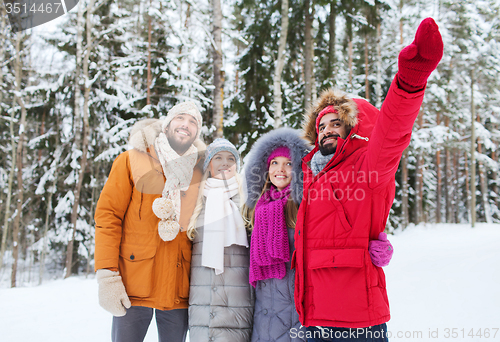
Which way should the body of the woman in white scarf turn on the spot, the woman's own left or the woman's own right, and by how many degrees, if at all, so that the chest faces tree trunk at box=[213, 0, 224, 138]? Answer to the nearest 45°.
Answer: approximately 180°

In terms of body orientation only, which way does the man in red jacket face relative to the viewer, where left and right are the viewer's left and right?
facing the viewer and to the left of the viewer

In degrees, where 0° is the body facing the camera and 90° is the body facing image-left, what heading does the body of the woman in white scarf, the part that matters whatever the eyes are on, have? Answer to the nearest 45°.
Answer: approximately 0°

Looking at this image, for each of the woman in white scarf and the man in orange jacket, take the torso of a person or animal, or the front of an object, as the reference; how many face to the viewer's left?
0

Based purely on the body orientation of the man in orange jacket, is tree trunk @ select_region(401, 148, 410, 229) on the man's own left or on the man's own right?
on the man's own left

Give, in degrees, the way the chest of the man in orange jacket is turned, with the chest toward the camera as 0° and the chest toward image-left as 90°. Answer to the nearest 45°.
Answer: approximately 315°

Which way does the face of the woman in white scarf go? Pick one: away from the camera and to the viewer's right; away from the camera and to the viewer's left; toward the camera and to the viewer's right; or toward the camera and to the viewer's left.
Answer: toward the camera and to the viewer's right

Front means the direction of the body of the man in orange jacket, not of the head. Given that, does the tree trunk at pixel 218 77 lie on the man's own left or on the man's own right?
on the man's own left

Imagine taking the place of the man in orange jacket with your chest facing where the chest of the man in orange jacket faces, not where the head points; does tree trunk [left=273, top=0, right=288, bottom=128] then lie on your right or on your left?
on your left
